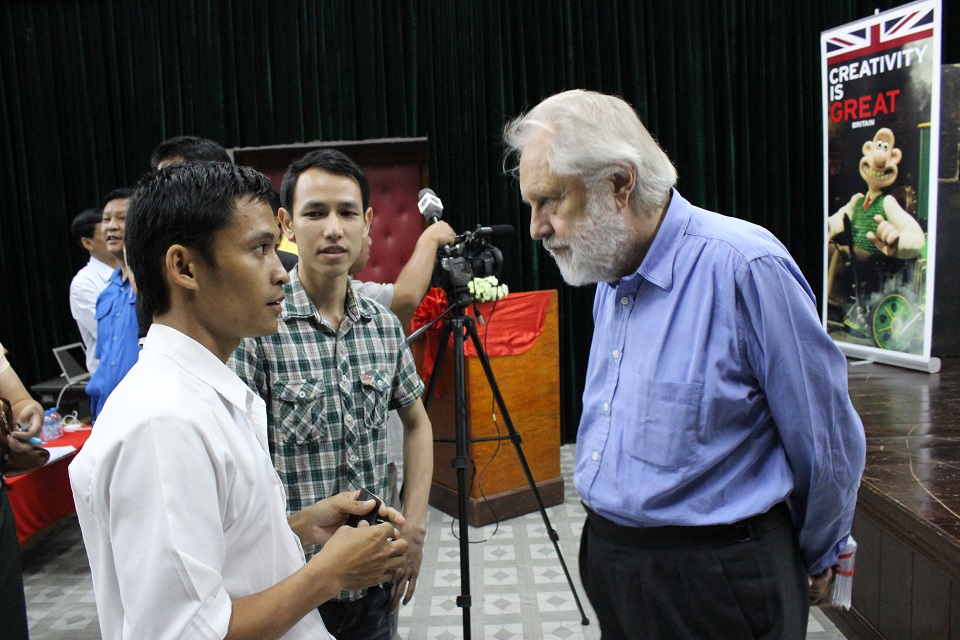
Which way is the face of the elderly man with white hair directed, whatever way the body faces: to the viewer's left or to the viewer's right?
to the viewer's left

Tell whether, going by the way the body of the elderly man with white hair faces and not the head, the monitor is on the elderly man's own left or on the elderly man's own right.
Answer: on the elderly man's own right

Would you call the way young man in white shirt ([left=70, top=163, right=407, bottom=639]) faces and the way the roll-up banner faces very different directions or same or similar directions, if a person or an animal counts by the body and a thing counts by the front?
very different directions

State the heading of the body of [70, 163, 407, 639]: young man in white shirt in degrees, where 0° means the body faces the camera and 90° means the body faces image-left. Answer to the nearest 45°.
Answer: approximately 270°

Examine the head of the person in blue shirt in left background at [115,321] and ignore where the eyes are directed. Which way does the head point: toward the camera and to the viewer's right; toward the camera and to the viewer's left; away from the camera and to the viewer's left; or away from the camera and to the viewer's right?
toward the camera and to the viewer's right

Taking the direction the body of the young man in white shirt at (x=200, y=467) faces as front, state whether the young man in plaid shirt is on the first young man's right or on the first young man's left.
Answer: on the first young man's left

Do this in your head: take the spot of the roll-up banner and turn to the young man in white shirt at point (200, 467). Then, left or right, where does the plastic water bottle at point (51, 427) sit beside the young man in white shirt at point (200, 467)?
right

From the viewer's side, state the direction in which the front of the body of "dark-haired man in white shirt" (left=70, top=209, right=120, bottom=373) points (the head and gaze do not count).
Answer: to the viewer's right

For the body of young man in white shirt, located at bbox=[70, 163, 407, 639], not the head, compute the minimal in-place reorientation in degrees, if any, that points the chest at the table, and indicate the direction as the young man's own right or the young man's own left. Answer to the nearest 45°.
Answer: approximately 90° to the young man's own left

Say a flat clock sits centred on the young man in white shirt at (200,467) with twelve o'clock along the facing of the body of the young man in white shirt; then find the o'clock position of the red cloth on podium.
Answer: The red cloth on podium is roughly at 10 o'clock from the young man in white shirt.
